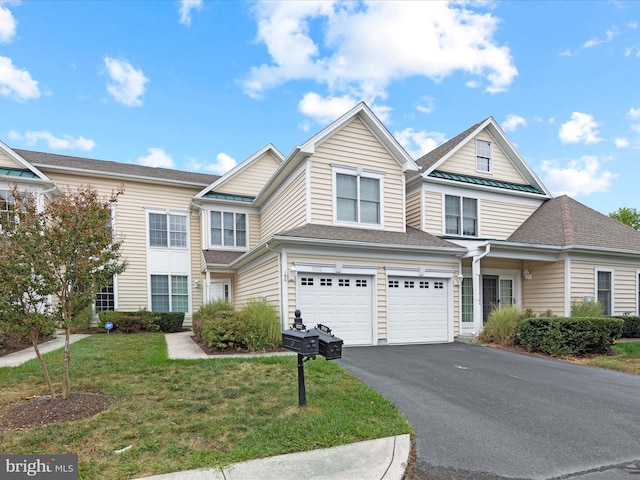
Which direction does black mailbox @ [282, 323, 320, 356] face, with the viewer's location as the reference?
facing the viewer and to the right of the viewer

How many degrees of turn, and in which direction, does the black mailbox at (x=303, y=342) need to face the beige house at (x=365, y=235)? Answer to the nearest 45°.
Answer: approximately 135° to its left

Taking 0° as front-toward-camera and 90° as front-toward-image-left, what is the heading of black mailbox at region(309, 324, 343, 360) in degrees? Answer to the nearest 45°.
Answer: approximately 315°

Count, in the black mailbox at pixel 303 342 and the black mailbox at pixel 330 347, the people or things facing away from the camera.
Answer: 0

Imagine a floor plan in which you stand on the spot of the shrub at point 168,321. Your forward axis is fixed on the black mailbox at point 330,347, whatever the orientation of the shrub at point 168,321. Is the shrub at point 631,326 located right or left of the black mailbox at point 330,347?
left
